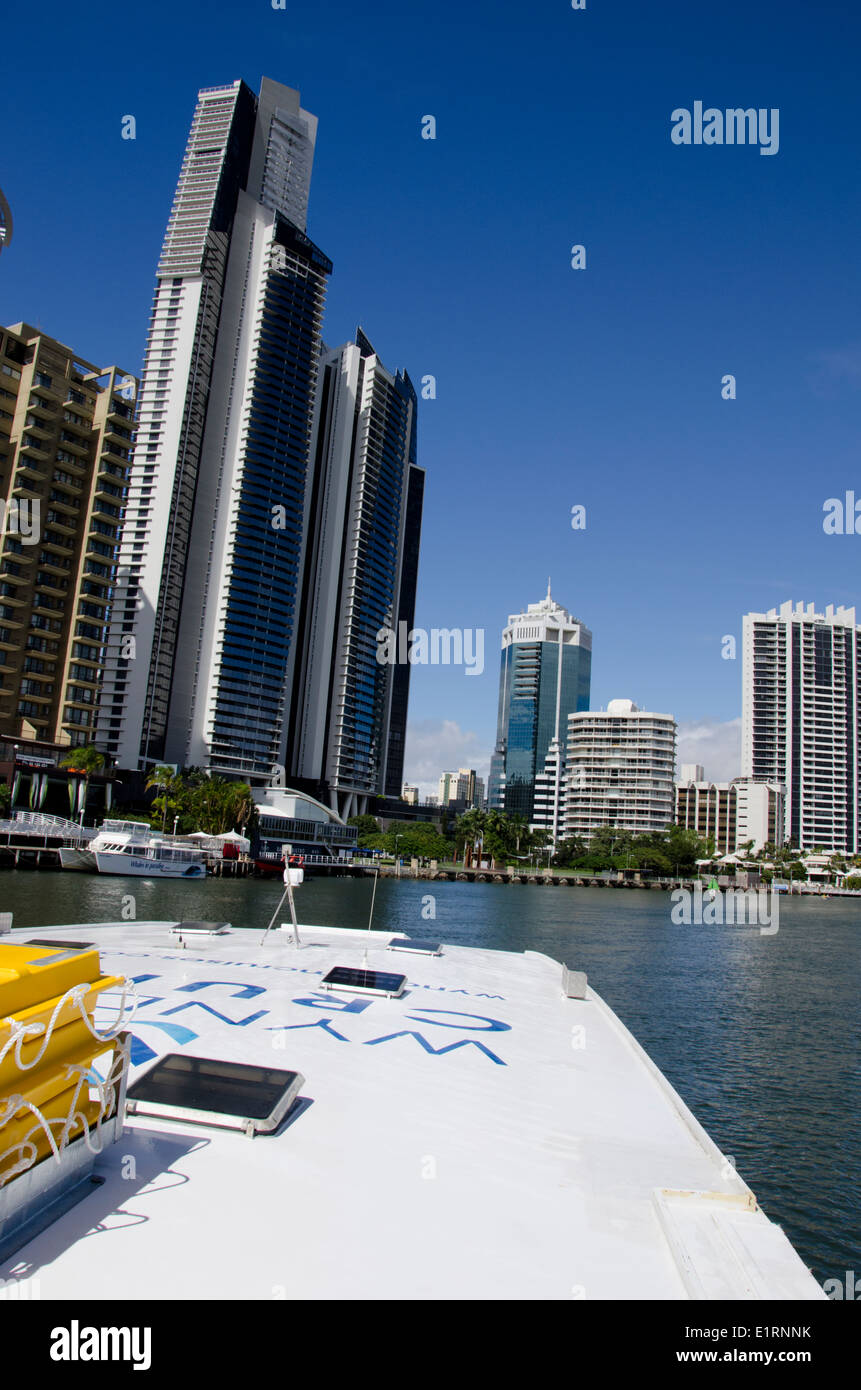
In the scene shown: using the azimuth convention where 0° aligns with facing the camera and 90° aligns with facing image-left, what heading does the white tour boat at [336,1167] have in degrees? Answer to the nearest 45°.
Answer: approximately 180°
